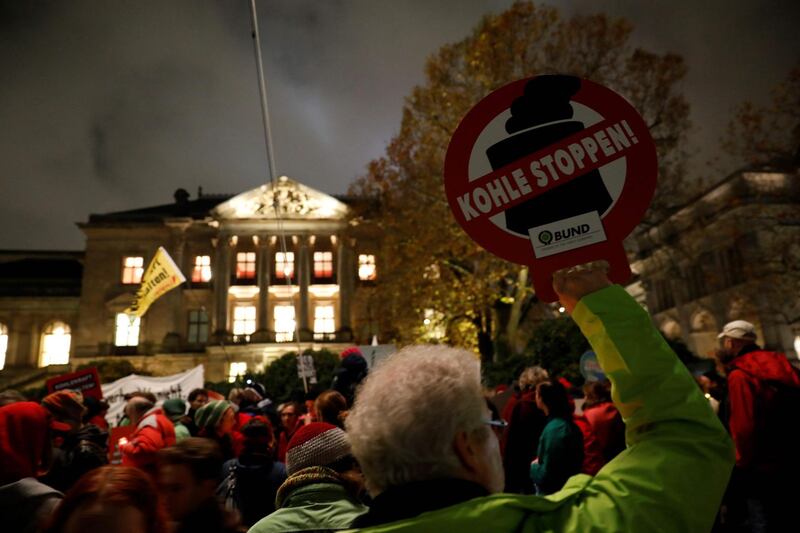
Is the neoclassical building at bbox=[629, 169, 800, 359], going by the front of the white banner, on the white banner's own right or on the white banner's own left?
on the white banner's own left

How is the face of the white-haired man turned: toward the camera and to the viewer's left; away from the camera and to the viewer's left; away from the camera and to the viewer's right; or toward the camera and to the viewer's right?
away from the camera and to the viewer's right

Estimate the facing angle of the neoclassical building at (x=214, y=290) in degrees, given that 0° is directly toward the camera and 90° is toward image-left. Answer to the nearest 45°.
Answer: approximately 0°

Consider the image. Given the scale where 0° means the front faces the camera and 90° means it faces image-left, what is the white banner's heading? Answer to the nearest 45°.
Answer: approximately 0°
